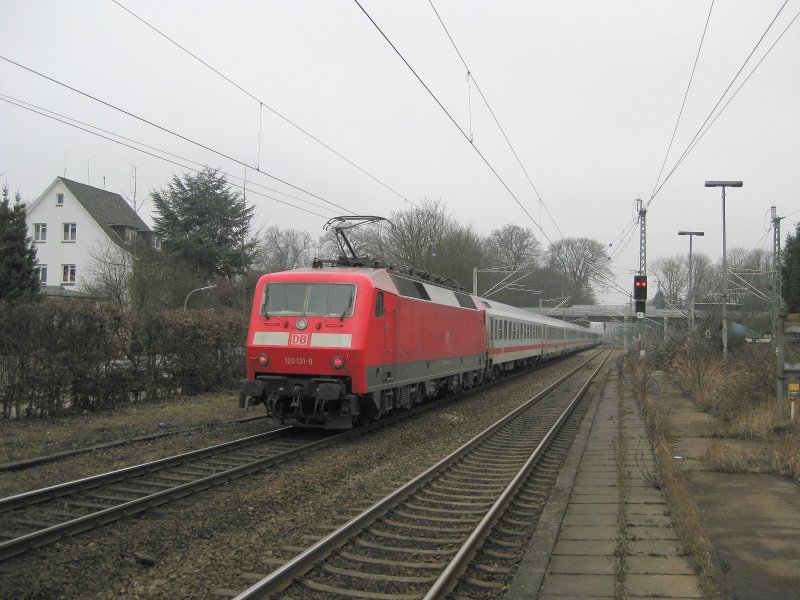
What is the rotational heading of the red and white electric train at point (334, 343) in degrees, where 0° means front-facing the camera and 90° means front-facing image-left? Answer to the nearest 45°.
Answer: approximately 45°

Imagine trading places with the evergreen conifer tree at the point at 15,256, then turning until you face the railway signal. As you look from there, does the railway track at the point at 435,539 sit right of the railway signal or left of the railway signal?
right

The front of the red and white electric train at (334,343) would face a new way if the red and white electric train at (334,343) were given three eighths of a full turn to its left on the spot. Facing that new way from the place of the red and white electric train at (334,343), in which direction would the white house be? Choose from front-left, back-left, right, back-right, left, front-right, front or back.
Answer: back-left

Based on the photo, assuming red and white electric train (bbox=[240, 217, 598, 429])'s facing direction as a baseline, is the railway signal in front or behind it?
behind

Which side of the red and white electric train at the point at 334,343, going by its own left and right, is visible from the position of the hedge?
right

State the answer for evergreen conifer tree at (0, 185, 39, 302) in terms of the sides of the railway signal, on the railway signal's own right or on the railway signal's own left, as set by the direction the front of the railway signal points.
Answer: on the railway signal's own right

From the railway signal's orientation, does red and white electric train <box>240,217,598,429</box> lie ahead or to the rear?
ahead

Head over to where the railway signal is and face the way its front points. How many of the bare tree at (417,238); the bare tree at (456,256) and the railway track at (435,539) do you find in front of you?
1

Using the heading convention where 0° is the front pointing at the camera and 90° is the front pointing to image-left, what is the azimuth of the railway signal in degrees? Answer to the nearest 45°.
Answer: approximately 0°

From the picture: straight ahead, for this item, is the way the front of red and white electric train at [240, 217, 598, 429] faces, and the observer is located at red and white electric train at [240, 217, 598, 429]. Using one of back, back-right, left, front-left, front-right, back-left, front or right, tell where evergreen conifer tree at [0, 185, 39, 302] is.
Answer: right

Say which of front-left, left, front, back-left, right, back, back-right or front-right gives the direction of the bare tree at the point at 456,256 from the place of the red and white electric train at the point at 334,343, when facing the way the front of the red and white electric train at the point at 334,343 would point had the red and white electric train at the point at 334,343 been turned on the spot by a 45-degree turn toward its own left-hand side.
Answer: back

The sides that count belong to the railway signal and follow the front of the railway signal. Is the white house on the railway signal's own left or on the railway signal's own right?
on the railway signal's own right

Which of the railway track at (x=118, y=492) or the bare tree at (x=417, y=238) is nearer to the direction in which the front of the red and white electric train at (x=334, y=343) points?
the railway track

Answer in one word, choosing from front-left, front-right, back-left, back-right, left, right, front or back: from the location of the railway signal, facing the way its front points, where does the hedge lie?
front-right
